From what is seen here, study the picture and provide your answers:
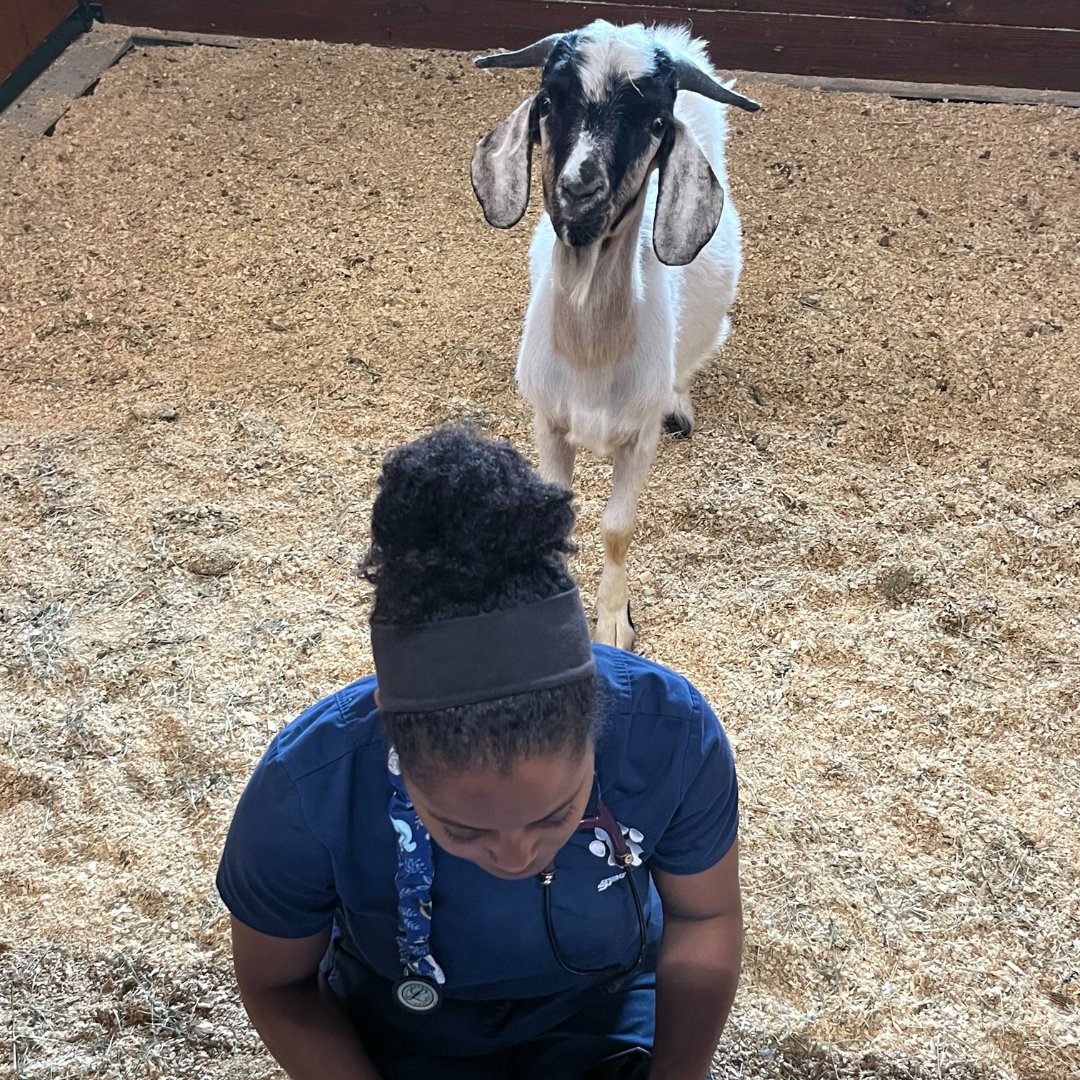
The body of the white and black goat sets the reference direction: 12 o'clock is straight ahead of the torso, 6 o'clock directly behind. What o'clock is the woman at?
The woman is roughly at 12 o'clock from the white and black goat.

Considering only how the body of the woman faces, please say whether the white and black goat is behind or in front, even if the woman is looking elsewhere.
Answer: behind

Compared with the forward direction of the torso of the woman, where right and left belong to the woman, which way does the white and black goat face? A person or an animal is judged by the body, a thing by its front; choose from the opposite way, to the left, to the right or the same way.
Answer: the same way

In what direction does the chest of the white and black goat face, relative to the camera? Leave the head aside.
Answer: toward the camera

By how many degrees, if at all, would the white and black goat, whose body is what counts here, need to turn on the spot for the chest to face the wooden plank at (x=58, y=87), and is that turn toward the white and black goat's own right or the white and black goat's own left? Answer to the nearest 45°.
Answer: approximately 135° to the white and black goat's own right

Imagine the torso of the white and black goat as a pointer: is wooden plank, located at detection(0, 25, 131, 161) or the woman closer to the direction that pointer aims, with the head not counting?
the woman

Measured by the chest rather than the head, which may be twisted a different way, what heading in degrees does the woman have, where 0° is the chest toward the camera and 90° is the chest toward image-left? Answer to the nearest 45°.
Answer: approximately 0°

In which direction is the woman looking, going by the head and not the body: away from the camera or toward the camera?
toward the camera

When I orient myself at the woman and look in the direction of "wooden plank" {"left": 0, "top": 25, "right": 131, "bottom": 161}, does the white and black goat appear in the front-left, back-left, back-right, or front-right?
front-right

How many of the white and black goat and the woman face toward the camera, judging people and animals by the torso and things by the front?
2
